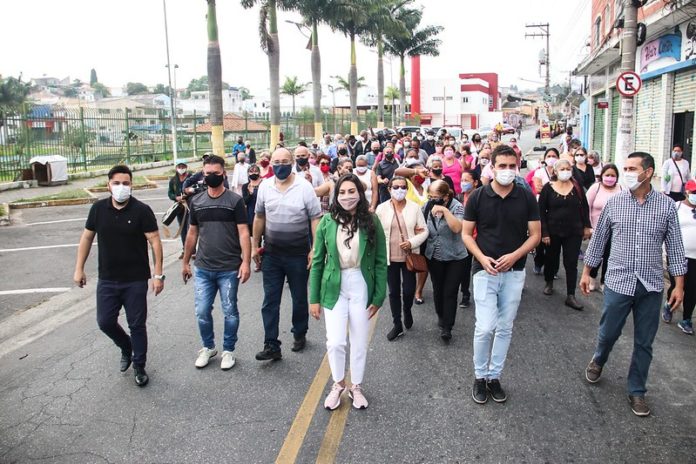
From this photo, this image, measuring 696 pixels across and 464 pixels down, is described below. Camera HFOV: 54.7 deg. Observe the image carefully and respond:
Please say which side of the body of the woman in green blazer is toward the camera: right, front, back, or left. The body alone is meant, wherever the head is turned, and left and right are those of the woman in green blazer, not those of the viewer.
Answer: front

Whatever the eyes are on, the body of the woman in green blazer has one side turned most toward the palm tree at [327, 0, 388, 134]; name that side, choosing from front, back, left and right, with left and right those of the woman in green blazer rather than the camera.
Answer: back

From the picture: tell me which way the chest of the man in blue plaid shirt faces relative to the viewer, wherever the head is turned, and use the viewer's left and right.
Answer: facing the viewer

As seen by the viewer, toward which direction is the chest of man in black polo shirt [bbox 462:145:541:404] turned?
toward the camera

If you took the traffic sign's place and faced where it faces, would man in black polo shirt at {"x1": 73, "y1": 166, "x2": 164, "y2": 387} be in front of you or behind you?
in front

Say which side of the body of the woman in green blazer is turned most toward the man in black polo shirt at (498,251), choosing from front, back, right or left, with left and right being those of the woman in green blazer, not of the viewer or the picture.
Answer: left

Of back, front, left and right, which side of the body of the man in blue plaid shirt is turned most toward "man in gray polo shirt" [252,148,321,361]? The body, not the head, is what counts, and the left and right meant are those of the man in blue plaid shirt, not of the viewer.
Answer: right

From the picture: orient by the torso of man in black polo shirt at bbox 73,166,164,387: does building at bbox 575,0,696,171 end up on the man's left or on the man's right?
on the man's left

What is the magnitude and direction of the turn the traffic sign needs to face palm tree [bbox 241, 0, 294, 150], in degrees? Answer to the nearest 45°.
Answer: approximately 135° to its right

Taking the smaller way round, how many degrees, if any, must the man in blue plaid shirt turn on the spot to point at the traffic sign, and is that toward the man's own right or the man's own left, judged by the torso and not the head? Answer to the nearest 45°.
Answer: approximately 180°

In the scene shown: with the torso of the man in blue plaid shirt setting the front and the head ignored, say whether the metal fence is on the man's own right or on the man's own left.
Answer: on the man's own right

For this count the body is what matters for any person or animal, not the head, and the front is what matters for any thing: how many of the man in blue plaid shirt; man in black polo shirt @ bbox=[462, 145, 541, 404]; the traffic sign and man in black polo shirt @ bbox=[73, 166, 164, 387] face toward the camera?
4
